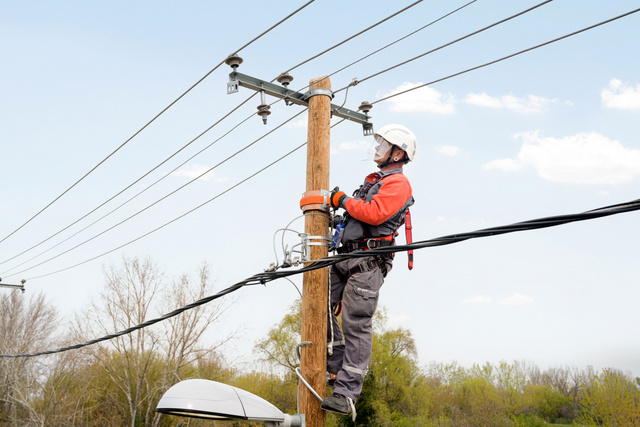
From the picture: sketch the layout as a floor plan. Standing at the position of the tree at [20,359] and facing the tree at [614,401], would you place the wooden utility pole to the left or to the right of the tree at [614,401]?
right

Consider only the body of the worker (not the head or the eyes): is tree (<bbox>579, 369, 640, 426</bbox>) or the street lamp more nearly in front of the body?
the street lamp

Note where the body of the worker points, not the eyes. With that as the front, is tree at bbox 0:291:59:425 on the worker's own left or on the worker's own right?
on the worker's own right

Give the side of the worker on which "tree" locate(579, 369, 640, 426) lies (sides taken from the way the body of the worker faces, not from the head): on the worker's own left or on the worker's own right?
on the worker's own right

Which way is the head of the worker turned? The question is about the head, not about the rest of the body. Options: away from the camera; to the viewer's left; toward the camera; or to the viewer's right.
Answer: to the viewer's left

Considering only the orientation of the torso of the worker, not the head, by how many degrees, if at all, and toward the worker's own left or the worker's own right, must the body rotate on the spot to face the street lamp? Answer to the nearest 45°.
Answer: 0° — they already face it

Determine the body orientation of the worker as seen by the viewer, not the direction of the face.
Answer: to the viewer's left
